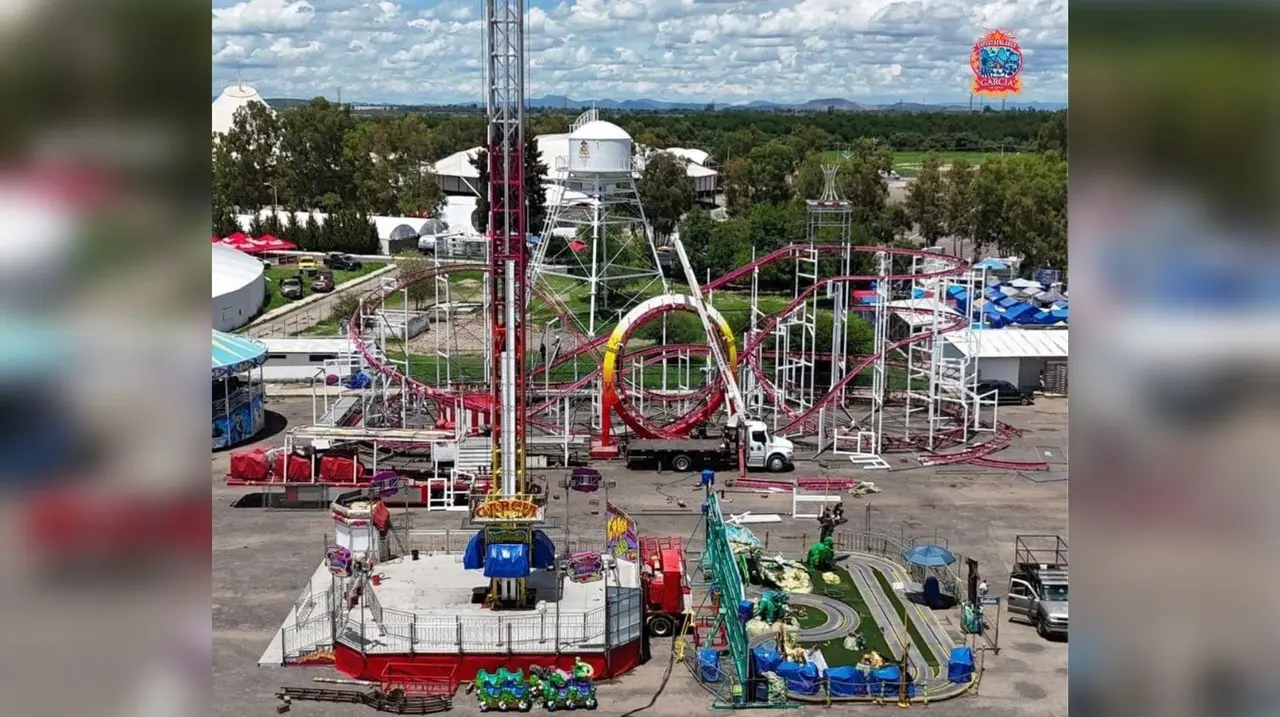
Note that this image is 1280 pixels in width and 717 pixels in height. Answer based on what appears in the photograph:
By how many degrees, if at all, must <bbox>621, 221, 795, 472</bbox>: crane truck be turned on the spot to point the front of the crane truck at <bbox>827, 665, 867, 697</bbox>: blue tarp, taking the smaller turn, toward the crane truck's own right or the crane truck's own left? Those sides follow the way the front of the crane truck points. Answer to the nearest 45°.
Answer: approximately 90° to the crane truck's own right

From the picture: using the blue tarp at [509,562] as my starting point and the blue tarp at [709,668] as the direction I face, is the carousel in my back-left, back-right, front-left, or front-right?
back-left

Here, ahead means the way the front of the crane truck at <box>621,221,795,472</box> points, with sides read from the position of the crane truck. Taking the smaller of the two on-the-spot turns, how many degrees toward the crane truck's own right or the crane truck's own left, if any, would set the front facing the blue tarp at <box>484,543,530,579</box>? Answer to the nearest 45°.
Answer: approximately 90° to the crane truck's own right

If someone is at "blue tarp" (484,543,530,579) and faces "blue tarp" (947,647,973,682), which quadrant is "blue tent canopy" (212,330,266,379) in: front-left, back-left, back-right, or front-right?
back-left

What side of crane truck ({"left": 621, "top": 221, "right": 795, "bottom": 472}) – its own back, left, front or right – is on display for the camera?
right

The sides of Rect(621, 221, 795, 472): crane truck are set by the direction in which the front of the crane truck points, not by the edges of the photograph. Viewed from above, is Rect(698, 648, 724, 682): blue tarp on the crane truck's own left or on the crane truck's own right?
on the crane truck's own right
